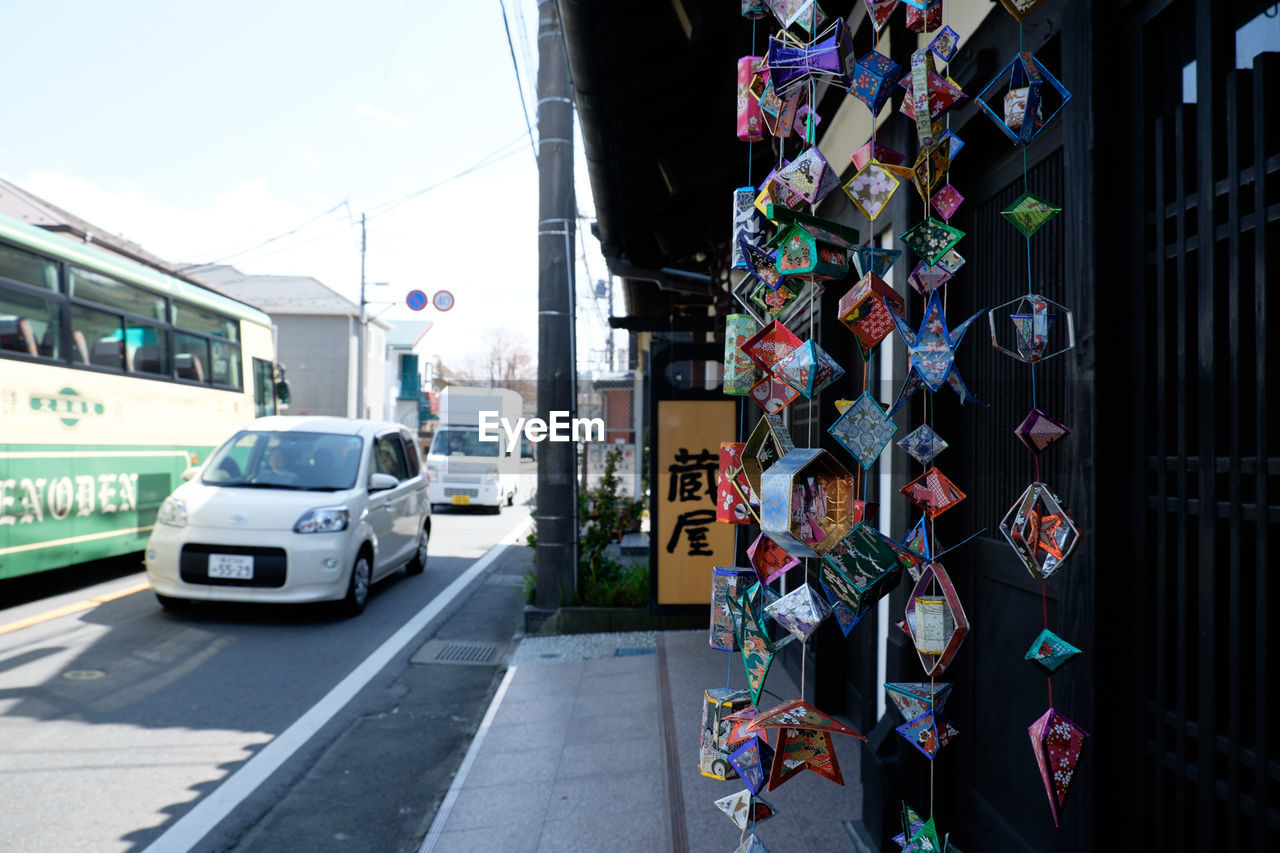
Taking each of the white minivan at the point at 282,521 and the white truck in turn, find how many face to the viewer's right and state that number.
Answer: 0

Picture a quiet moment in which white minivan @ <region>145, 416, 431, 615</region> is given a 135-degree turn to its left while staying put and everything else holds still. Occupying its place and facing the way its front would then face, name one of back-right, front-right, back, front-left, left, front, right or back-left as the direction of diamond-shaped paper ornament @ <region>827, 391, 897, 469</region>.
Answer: right

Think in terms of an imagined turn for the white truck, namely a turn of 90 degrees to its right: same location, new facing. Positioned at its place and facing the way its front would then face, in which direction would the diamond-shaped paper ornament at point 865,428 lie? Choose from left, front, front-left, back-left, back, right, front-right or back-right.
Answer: left

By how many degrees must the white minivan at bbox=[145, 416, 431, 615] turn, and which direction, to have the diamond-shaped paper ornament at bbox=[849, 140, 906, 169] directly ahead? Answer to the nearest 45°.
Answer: approximately 45° to its left

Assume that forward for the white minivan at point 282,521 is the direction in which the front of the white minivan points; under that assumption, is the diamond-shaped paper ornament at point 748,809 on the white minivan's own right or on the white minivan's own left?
on the white minivan's own left

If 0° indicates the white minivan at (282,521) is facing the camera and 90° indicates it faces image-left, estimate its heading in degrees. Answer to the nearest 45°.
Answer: approximately 45°

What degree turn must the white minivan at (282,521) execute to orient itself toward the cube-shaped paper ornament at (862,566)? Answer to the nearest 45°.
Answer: approximately 45° to its left

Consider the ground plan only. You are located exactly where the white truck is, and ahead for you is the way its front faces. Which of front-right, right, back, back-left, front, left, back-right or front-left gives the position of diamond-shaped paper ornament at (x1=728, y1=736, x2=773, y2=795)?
front

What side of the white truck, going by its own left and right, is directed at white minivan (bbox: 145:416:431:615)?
front

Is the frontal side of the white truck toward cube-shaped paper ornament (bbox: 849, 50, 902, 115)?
yes

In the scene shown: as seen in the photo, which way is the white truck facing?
toward the camera

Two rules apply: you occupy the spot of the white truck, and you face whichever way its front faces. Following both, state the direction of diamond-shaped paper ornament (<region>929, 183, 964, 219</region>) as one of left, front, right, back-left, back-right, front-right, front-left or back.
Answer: front

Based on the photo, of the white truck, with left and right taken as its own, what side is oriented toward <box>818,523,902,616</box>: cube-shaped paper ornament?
front

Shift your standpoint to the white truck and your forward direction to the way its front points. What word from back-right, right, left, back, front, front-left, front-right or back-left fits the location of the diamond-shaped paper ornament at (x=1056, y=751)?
front
